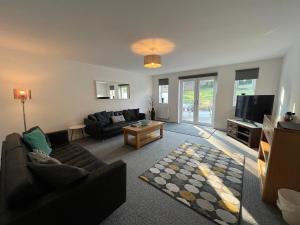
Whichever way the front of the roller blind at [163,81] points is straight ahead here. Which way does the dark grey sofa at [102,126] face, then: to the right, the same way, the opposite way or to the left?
to the left

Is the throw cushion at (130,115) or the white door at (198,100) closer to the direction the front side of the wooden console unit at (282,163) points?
the throw cushion

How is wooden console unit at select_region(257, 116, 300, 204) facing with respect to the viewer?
to the viewer's left

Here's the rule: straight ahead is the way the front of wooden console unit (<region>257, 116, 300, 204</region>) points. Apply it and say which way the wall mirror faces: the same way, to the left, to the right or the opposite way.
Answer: the opposite way

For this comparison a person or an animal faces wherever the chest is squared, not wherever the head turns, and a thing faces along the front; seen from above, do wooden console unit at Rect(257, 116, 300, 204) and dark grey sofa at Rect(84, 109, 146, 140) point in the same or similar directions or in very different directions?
very different directions

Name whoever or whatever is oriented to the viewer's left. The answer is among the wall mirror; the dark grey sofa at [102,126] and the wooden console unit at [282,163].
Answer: the wooden console unit

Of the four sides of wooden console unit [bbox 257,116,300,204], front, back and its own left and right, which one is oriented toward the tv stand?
right

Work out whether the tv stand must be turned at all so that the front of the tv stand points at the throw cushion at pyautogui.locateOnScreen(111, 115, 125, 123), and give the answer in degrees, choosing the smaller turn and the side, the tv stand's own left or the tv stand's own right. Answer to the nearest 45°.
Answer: approximately 45° to the tv stand's own right
